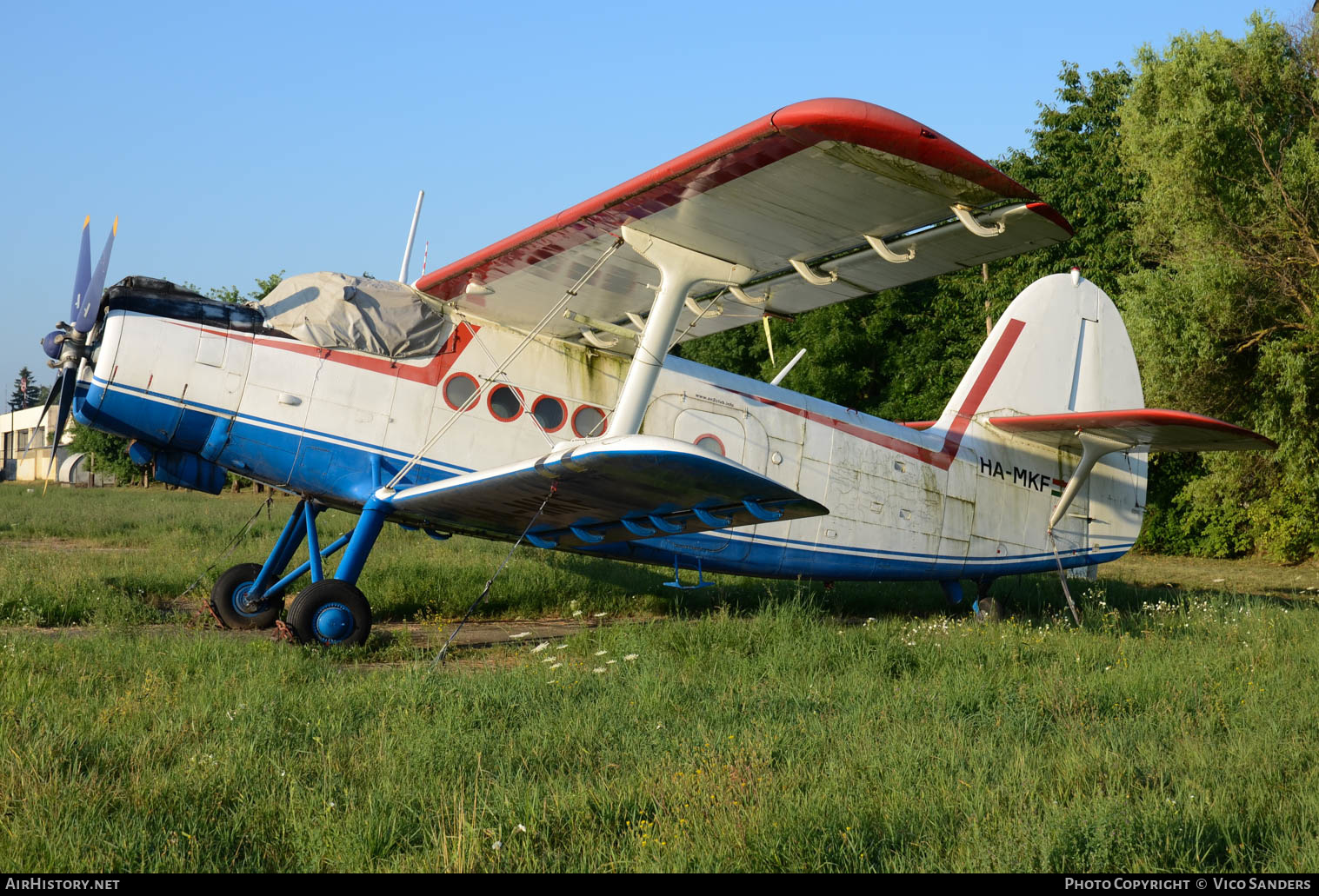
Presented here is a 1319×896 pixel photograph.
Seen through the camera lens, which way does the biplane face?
facing the viewer and to the left of the viewer

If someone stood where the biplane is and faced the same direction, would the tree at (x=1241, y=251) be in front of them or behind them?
behind
